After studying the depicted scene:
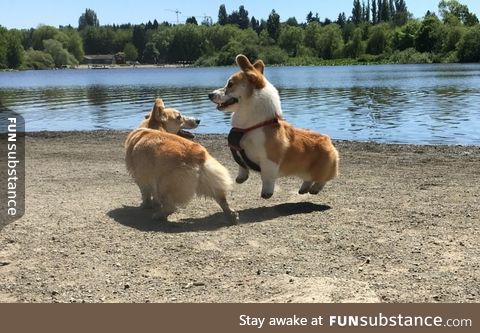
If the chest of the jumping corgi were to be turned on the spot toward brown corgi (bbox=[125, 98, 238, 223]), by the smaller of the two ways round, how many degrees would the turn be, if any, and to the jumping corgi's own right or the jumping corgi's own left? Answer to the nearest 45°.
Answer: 0° — it already faces it

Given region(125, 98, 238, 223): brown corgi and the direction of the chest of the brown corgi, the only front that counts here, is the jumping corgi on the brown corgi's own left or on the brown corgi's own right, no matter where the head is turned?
on the brown corgi's own right

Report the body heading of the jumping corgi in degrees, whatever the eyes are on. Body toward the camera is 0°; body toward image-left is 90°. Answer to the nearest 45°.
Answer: approximately 45°
